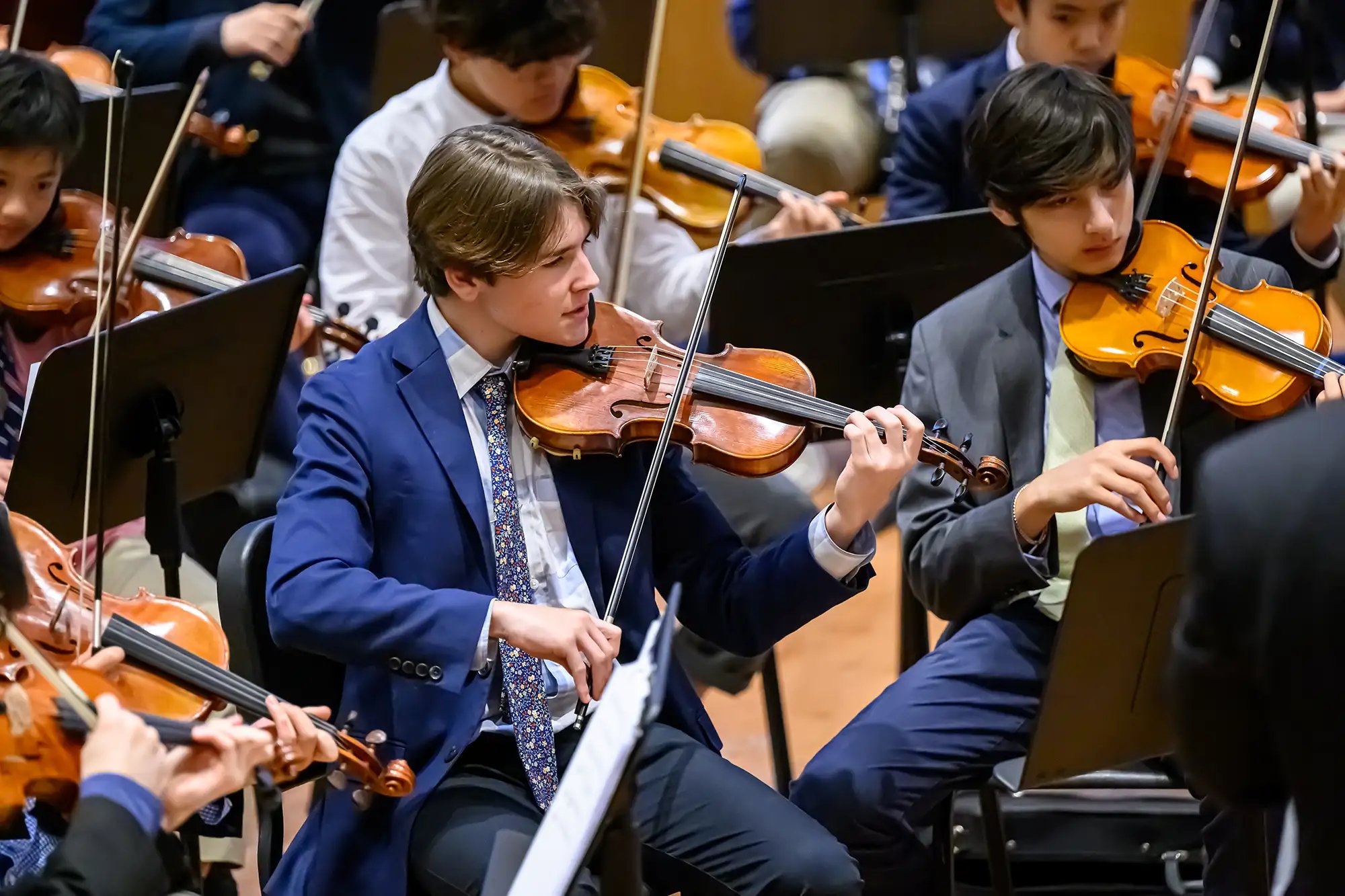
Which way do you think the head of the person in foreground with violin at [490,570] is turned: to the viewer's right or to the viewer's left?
to the viewer's right

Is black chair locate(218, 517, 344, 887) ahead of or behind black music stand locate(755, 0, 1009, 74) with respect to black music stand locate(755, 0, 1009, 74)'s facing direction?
behind

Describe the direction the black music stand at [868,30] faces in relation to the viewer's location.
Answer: facing away from the viewer

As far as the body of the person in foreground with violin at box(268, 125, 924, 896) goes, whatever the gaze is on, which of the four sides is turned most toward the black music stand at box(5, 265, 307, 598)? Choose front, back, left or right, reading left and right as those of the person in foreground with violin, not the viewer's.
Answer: back

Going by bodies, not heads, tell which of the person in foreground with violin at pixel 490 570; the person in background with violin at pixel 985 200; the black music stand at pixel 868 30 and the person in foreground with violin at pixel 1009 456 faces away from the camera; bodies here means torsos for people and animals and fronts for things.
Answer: the black music stand

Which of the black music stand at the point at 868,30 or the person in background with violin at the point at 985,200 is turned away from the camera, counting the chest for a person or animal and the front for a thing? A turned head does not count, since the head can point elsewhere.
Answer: the black music stand

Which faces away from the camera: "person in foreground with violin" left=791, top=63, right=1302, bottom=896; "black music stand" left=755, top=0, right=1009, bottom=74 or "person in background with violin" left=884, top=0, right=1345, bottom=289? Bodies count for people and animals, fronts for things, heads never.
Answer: the black music stand

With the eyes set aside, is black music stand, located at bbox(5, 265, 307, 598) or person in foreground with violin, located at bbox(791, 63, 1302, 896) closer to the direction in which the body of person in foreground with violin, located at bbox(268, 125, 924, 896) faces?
the person in foreground with violin

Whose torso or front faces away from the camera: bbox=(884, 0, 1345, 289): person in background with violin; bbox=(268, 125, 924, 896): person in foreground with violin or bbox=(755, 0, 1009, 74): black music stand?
the black music stand

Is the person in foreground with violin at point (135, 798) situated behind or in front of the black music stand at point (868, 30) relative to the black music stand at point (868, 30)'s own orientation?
behind

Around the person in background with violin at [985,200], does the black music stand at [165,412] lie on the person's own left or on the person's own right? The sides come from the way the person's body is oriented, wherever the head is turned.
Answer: on the person's own right

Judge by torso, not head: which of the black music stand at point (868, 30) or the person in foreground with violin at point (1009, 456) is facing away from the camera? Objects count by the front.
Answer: the black music stand
